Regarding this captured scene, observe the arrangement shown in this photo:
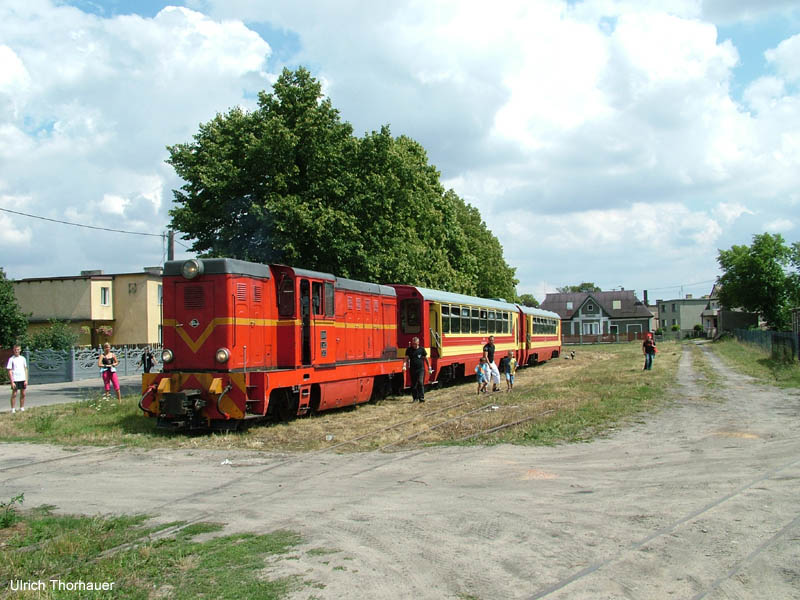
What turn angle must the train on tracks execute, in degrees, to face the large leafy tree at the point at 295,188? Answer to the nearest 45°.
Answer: approximately 135° to its right

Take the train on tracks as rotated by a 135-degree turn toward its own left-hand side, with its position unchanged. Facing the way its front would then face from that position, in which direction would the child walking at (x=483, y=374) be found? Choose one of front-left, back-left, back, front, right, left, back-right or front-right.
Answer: front-left

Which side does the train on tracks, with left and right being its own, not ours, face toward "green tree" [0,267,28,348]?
right

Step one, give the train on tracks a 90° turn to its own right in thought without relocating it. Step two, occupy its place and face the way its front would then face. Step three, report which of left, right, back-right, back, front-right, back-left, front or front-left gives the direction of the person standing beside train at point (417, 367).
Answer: right

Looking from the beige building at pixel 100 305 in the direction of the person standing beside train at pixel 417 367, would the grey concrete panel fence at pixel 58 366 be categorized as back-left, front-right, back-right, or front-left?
front-right

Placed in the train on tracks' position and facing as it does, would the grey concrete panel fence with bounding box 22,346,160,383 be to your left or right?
on your right

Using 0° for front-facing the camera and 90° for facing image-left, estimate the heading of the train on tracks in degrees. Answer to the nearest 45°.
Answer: approximately 45°

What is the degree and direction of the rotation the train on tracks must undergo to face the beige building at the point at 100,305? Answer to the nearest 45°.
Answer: approximately 90° to its right

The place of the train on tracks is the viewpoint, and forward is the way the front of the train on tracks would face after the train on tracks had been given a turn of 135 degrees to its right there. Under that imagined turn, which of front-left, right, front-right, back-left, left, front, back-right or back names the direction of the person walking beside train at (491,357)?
front-right
